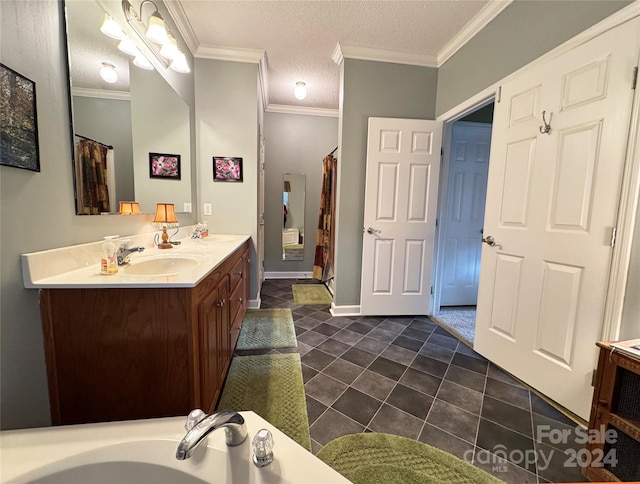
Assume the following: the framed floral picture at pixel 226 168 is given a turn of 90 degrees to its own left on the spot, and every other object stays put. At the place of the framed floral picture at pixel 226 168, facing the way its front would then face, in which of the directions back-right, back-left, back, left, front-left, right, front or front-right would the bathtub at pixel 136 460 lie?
right

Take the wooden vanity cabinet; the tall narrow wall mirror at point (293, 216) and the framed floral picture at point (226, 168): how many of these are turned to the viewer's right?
1

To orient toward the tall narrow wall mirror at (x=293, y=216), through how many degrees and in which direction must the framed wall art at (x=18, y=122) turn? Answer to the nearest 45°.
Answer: approximately 90° to its left

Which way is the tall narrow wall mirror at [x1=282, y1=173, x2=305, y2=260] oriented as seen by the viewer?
toward the camera

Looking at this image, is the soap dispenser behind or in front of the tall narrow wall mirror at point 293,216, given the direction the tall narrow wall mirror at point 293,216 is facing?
in front

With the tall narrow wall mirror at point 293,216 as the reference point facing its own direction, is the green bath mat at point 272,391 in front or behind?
in front

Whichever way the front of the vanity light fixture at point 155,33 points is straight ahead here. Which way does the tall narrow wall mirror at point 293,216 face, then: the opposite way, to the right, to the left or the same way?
to the right

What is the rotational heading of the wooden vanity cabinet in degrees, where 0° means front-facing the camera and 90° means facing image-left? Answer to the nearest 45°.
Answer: approximately 270°

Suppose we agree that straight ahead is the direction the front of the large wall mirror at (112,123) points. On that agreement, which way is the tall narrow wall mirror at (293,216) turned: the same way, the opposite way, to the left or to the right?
to the right

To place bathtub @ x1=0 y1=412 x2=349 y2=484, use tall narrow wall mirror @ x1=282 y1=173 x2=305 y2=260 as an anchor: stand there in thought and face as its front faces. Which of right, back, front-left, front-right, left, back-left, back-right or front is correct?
front

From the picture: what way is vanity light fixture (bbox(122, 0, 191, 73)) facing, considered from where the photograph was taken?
facing the viewer and to the right of the viewer

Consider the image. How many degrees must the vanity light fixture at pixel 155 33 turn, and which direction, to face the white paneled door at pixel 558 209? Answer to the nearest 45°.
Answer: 0° — it already faces it

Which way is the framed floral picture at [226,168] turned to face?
toward the camera
